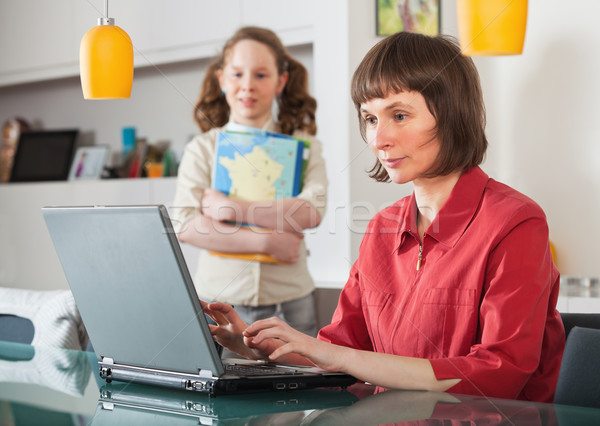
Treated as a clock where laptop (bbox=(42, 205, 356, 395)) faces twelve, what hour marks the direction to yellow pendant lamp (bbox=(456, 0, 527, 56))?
The yellow pendant lamp is roughly at 1 o'clock from the laptop.

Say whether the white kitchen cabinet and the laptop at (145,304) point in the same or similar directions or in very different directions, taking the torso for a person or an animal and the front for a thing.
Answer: very different directions

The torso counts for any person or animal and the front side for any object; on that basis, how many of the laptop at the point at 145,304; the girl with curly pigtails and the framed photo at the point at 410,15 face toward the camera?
2

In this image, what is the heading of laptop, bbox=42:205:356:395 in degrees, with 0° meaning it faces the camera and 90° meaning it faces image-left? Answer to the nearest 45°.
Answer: approximately 225°

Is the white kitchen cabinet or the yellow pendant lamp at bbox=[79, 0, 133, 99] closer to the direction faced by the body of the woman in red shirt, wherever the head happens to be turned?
the yellow pendant lamp

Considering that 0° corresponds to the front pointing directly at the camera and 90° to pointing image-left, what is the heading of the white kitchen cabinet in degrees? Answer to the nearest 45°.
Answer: approximately 45°

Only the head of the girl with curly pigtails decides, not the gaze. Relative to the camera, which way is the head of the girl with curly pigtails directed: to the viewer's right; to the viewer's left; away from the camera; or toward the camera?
toward the camera

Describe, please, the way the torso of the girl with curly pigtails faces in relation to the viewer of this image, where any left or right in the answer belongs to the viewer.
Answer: facing the viewer

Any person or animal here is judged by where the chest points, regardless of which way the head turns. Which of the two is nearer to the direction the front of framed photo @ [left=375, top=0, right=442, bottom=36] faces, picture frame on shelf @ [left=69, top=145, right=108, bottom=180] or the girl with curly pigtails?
the girl with curly pigtails

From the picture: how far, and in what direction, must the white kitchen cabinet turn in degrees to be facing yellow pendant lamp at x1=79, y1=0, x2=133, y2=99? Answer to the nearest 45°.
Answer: approximately 45° to its left

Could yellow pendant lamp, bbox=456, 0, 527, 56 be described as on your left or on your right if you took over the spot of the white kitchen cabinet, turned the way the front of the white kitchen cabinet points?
on your left

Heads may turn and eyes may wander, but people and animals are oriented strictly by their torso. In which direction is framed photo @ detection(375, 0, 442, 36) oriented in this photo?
toward the camera

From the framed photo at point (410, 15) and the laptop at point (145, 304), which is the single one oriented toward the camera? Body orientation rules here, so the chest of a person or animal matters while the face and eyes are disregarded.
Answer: the framed photo

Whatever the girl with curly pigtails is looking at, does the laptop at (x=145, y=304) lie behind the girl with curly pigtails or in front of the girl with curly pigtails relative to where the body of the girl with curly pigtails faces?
in front

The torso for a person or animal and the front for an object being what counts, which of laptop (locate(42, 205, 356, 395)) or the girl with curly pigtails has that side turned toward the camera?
the girl with curly pigtails
